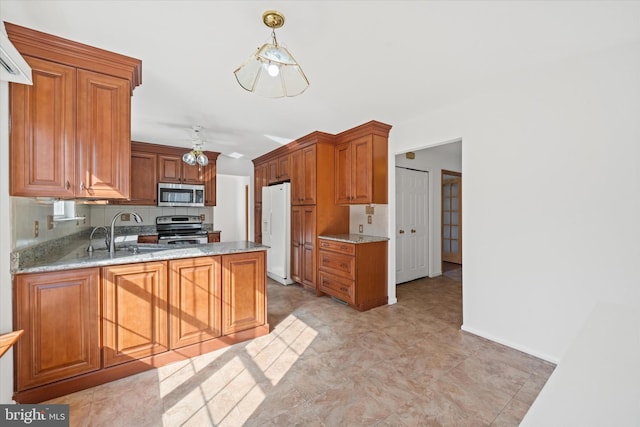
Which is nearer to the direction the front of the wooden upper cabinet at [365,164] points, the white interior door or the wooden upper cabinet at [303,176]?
the wooden upper cabinet

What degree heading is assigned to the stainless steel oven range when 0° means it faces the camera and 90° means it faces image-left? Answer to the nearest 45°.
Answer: approximately 0°

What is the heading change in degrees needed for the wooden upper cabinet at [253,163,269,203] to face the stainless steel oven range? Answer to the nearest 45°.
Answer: approximately 45° to its right

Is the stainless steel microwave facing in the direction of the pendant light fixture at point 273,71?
yes

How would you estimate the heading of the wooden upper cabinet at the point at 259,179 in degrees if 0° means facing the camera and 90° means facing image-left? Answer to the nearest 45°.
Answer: approximately 45°

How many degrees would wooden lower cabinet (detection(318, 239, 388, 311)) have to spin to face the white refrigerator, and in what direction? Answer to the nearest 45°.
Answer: approximately 90° to its right

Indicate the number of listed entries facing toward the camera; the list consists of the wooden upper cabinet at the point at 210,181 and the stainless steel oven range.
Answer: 2

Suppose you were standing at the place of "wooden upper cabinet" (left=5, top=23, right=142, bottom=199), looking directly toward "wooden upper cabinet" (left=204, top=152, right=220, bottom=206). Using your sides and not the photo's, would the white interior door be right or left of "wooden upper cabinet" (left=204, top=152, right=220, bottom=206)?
right

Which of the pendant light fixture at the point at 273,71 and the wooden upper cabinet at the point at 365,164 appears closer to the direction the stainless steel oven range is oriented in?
the pendant light fixture

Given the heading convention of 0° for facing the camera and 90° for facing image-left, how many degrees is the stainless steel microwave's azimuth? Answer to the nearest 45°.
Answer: approximately 0°

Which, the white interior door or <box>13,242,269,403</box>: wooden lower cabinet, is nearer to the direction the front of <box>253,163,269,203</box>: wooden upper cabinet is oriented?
the wooden lower cabinet
